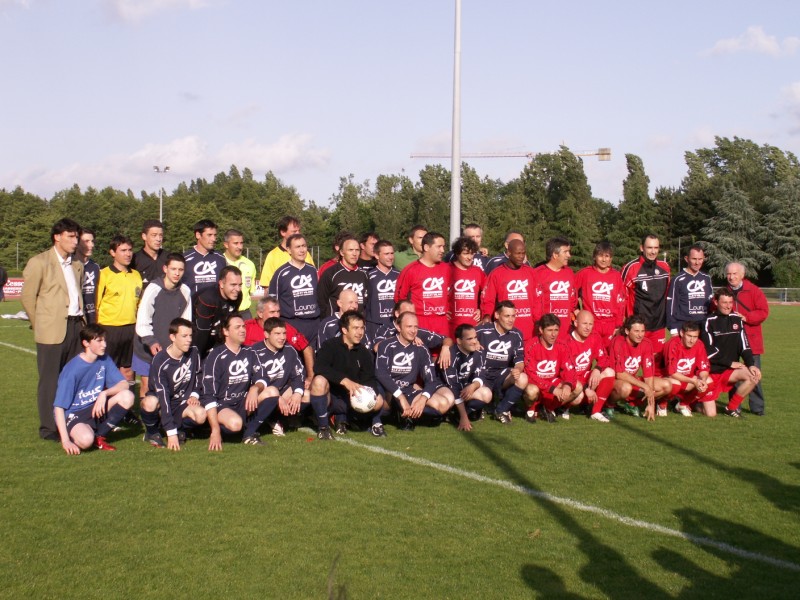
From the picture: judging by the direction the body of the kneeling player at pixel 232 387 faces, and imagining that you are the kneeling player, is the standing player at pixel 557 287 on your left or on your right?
on your left

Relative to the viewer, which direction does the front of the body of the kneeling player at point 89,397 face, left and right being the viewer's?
facing the viewer and to the right of the viewer

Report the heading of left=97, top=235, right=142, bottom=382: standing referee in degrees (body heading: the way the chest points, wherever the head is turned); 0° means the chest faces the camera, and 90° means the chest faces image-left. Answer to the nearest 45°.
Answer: approximately 315°

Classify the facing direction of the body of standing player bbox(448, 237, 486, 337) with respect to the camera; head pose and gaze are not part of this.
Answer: toward the camera

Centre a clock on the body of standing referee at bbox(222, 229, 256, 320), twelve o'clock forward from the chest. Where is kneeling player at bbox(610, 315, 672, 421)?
The kneeling player is roughly at 11 o'clock from the standing referee.

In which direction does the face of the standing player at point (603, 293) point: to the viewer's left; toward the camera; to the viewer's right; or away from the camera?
toward the camera

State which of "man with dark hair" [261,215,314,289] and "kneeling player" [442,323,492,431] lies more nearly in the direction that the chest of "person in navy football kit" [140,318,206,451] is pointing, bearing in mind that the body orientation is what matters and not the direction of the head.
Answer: the kneeling player

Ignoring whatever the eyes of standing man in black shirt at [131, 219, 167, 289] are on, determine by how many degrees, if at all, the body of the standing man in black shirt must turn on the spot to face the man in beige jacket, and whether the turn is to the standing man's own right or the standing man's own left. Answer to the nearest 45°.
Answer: approximately 90° to the standing man's own right

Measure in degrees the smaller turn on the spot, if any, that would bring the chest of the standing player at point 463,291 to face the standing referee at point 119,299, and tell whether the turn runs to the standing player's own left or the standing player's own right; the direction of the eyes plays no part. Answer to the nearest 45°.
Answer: approximately 90° to the standing player's own right

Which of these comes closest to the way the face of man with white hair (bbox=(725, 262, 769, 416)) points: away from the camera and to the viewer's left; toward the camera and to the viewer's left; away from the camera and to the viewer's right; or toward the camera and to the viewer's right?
toward the camera and to the viewer's left

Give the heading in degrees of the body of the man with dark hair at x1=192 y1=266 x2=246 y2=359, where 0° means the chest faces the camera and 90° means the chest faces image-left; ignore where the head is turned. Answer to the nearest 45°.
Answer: approximately 315°

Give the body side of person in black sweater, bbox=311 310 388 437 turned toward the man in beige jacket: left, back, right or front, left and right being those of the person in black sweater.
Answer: right

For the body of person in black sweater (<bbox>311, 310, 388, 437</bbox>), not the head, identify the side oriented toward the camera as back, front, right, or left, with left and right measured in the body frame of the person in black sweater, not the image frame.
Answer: front

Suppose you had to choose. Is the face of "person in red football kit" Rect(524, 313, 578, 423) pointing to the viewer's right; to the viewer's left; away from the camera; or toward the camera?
toward the camera
